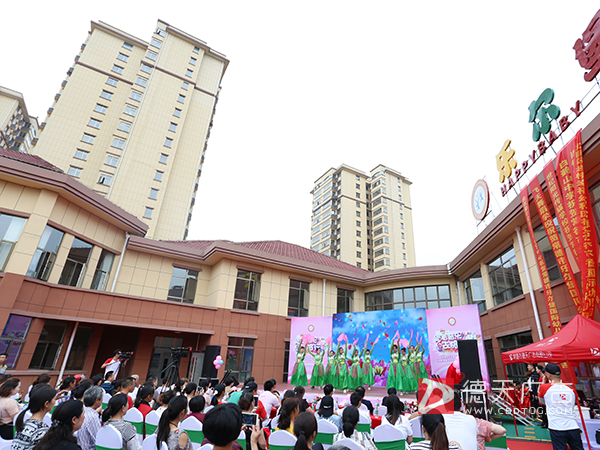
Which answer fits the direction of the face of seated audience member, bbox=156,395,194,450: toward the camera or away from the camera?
away from the camera

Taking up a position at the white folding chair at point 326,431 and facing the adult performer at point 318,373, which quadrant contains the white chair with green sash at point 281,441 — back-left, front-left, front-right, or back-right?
back-left

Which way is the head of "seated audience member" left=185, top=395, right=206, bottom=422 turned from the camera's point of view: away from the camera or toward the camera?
away from the camera

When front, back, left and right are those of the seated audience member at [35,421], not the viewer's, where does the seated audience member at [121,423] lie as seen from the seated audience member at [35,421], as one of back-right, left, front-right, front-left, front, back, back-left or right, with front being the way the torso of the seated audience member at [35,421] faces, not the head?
front-right

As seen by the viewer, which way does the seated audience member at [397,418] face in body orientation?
away from the camera

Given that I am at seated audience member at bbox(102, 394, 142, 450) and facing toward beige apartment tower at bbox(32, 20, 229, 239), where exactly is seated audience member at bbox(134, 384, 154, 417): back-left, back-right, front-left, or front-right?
front-right

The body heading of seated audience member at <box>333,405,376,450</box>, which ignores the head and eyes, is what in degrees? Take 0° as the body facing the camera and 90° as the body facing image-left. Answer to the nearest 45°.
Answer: approximately 180°

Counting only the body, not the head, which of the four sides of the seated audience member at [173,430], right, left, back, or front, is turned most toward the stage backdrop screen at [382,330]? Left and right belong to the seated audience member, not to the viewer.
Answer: front

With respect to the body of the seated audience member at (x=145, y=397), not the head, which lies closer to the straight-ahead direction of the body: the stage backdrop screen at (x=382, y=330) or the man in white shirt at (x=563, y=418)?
the stage backdrop screen

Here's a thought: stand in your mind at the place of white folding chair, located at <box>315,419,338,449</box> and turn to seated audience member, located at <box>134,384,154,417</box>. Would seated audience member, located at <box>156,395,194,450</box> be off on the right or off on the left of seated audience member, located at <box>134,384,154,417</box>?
left

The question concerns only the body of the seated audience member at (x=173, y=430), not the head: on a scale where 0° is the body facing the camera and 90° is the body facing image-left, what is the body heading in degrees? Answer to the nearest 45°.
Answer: approximately 225°

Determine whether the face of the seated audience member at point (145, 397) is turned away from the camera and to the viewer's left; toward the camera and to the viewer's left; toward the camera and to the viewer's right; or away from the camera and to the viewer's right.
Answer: away from the camera and to the viewer's right

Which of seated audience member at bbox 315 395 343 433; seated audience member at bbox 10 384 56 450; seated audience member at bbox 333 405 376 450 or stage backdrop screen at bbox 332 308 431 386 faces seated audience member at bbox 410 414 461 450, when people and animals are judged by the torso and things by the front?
the stage backdrop screen

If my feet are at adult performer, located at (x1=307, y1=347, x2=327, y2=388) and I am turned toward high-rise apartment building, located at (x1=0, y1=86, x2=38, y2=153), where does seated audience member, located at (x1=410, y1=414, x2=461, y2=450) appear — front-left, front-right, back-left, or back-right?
back-left

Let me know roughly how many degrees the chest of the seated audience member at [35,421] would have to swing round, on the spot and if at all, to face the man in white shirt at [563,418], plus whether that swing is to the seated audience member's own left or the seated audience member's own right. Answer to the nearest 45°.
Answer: approximately 45° to the seated audience member's own right

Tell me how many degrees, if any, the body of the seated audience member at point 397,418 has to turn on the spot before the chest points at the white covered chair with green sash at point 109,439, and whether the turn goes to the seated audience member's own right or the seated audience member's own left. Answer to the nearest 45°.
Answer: approximately 135° to the seated audience member's own left

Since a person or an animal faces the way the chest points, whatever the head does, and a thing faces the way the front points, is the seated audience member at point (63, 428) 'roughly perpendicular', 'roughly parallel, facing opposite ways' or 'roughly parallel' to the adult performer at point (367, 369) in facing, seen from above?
roughly parallel, facing opposite ways
